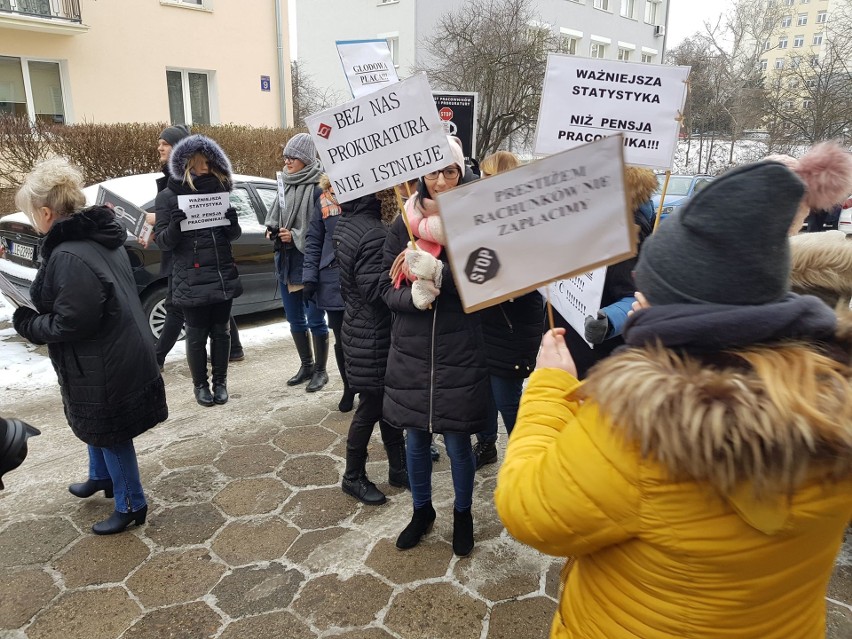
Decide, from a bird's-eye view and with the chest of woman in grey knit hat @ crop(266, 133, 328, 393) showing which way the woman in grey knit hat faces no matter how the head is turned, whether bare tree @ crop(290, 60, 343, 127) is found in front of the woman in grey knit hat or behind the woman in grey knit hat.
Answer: behind

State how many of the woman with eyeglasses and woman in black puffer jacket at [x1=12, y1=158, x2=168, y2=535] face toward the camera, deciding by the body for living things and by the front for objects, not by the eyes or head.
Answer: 1

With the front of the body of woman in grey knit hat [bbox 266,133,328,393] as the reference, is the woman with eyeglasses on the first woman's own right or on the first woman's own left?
on the first woman's own left

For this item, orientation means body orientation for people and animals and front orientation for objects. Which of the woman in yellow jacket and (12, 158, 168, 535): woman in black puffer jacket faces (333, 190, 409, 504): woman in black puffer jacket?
the woman in yellow jacket

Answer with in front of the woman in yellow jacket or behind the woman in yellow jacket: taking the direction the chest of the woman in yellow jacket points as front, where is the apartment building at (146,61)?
in front

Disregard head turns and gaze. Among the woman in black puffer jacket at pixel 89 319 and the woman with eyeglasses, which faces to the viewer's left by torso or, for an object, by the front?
the woman in black puffer jacket

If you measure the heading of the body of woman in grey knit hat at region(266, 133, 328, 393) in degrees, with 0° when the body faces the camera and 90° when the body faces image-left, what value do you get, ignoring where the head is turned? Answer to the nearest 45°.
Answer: approximately 45°

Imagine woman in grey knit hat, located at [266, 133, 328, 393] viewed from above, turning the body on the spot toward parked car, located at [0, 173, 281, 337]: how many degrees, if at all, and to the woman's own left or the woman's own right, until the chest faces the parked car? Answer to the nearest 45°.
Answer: approximately 90° to the woman's own right

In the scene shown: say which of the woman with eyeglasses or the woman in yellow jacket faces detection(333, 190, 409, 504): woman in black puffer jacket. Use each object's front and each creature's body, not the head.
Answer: the woman in yellow jacket

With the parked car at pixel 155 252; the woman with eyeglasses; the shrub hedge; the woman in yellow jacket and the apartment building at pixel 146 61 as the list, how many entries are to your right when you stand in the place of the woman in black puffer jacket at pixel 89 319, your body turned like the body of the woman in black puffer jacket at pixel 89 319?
3

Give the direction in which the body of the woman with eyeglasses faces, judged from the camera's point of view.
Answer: toward the camera

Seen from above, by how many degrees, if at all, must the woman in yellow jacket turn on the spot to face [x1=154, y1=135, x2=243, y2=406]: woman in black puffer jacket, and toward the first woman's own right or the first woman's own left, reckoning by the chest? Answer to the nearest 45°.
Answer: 0° — they already face them

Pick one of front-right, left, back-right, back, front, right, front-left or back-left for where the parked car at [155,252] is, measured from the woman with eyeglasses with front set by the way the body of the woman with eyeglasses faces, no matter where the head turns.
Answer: back-right
